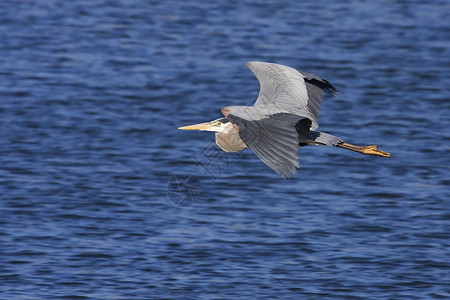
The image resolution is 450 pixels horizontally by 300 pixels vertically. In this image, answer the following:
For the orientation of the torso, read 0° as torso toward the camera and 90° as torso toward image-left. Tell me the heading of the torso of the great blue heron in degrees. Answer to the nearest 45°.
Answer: approximately 90°
